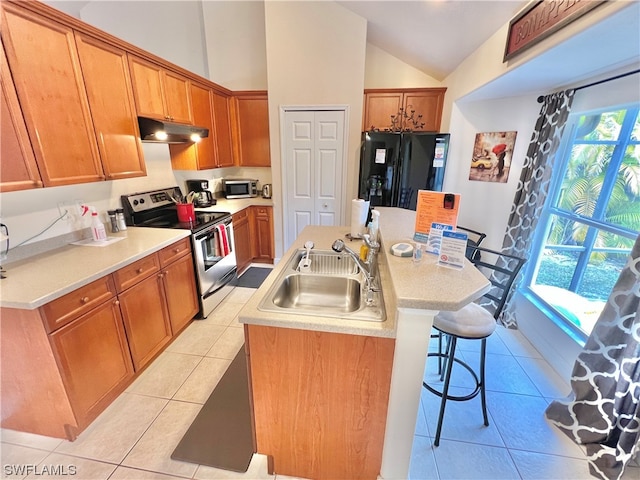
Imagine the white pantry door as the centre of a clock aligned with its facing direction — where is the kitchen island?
The kitchen island is roughly at 12 o'clock from the white pantry door.

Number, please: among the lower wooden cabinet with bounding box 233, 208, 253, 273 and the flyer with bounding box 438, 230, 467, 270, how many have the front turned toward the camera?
1

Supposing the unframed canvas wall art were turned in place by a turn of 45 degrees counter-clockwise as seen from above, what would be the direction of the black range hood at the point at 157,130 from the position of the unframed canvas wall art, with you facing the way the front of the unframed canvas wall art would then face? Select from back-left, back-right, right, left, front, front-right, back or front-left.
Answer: right

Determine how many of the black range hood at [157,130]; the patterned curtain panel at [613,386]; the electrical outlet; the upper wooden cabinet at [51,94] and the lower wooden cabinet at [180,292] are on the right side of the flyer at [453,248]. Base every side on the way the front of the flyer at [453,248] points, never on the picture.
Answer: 4

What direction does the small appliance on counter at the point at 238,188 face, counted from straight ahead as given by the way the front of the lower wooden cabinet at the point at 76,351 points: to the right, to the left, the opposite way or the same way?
to the right

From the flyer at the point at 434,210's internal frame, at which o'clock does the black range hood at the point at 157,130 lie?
The black range hood is roughly at 3 o'clock from the flyer.

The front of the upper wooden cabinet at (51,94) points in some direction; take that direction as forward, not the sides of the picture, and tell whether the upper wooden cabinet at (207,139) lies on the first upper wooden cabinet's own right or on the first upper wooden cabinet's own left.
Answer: on the first upper wooden cabinet's own left

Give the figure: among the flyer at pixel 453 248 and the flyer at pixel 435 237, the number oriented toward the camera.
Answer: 2

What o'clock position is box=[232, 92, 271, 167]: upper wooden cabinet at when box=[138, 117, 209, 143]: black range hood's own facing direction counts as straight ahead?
The upper wooden cabinet is roughly at 9 o'clock from the black range hood.

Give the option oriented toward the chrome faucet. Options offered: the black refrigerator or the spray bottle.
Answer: the black refrigerator

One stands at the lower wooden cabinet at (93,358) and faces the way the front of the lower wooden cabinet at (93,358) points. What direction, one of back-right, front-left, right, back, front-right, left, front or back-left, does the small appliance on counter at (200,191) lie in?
left
